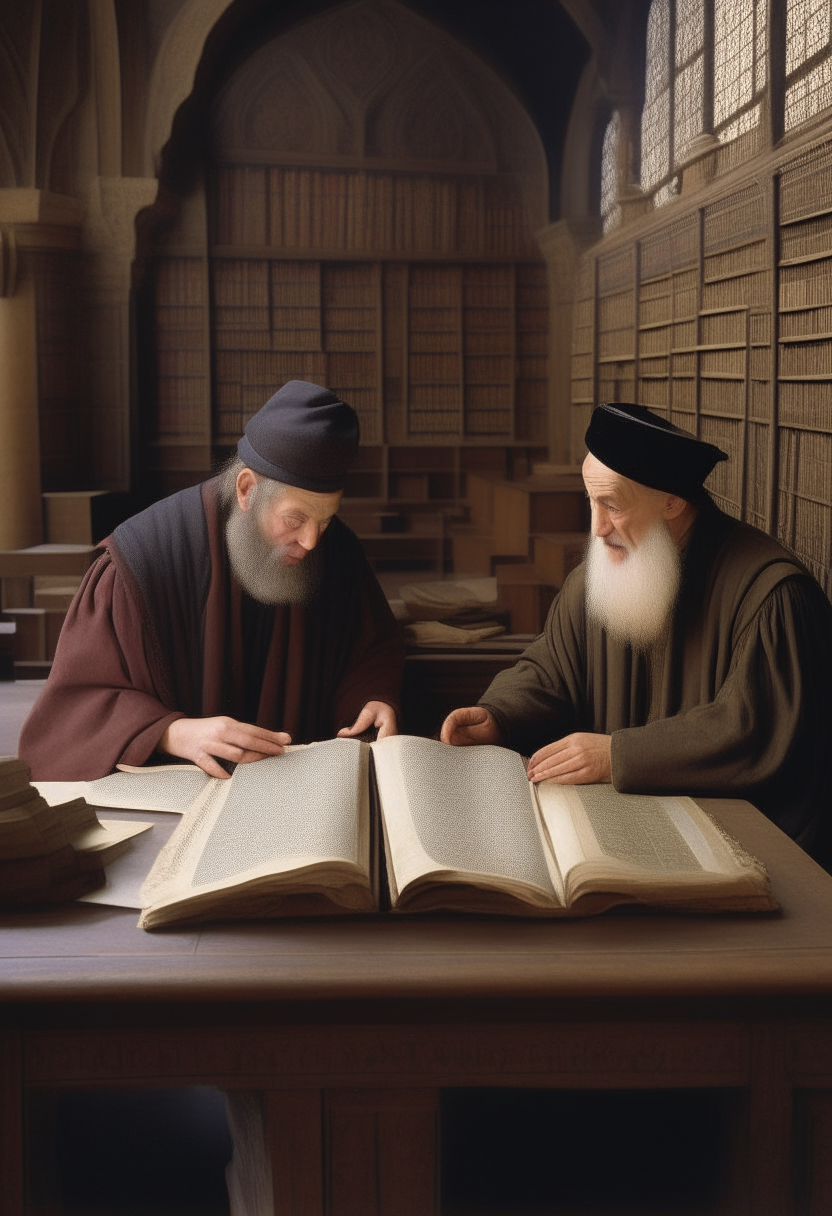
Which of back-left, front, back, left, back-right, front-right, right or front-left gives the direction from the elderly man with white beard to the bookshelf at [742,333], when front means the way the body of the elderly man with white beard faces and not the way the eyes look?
back-right

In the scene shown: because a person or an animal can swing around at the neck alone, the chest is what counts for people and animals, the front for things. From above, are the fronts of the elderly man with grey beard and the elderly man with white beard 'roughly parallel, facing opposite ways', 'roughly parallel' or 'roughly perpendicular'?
roughly perpendicular

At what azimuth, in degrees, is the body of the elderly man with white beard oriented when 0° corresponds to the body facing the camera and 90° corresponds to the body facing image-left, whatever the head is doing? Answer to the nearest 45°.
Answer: approximately 45°

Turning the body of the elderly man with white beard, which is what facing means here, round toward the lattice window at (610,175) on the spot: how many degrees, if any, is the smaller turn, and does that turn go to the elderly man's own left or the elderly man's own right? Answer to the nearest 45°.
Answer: approximately 135° to the elderly man's own right

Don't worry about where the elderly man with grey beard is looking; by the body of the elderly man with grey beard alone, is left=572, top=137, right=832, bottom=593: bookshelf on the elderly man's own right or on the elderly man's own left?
on the elderly man's own left

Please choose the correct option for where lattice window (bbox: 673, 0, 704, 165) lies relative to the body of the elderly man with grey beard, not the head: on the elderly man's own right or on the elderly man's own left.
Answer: on the elderly man's own left

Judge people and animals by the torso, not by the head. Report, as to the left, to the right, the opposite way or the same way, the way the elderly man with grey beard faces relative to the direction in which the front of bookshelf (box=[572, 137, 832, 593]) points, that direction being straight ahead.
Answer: to the left

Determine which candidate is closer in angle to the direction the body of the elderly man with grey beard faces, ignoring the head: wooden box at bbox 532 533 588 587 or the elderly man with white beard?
the elderly man with white beard

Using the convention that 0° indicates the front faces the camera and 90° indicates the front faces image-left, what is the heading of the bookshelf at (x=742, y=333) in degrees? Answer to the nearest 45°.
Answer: approximately 45°
